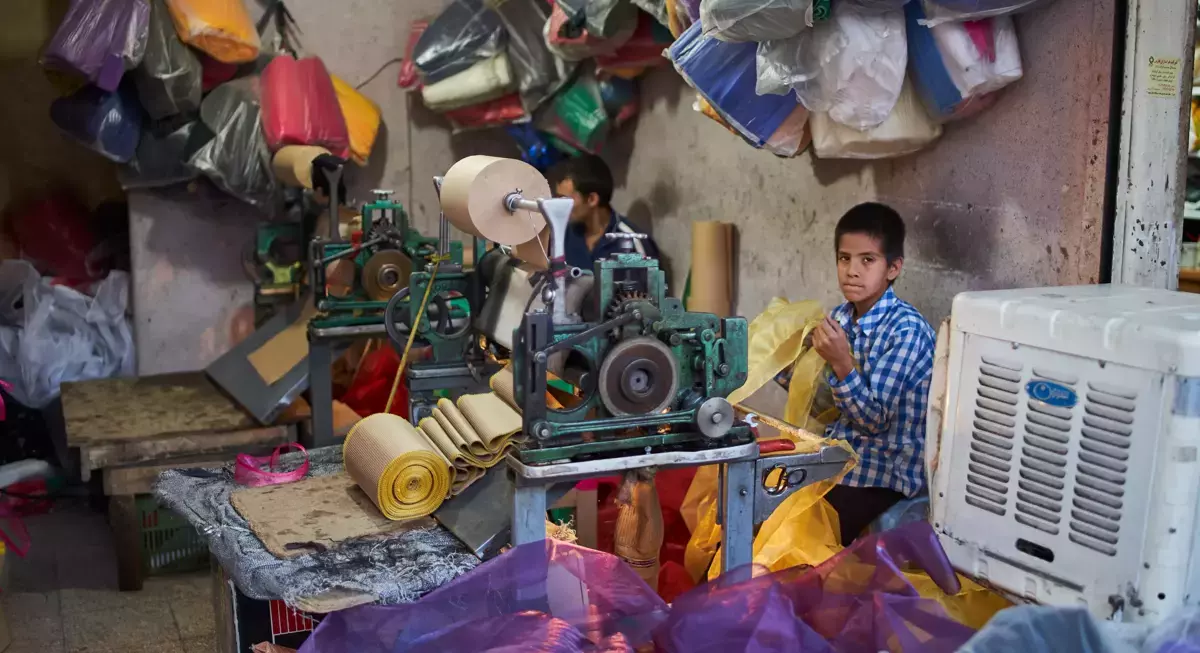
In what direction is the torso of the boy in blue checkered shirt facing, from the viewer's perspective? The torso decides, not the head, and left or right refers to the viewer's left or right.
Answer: facing the viewer and to the left of the viewer

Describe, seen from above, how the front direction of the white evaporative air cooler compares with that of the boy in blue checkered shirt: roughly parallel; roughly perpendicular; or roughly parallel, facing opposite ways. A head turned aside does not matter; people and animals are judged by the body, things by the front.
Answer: roughly parallel

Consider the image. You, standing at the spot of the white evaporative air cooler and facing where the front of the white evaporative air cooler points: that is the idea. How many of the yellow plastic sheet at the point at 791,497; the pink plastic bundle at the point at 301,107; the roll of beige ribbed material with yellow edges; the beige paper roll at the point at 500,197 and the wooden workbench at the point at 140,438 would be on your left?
0

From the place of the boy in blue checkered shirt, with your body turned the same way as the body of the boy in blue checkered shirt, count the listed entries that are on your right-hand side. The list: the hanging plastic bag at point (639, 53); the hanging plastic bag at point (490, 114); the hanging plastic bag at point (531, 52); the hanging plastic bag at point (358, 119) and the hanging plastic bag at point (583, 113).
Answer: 5

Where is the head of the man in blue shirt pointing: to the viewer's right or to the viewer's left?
to the viewer's left

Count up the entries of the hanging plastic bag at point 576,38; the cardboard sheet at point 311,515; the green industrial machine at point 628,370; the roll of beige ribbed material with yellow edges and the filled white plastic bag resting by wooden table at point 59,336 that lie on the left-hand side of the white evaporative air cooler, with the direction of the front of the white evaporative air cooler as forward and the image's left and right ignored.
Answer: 0

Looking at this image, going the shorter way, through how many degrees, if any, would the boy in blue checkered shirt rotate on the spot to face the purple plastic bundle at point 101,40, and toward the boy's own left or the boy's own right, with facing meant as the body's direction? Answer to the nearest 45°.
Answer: approximately 45° to the boy's own right

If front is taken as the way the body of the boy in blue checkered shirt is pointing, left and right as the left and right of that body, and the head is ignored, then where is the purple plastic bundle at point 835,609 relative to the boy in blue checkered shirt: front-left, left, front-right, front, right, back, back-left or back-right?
front-left

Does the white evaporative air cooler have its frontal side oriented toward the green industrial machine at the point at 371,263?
no

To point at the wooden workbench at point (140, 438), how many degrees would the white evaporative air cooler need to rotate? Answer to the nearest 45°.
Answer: approximately 45° to its right

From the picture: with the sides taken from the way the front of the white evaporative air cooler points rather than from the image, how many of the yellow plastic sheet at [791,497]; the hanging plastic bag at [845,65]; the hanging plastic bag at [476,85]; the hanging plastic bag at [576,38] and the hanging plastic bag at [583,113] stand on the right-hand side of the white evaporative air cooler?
5

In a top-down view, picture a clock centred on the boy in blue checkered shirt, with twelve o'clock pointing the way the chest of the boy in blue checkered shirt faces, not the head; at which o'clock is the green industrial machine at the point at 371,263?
The green industrial machine is roughly at 2 o'clock from the boy in blue checkered shirt.

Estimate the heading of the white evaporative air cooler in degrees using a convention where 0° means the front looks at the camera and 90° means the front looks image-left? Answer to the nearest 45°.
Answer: approximately 45°

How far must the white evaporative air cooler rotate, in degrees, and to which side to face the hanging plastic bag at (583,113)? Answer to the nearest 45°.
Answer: approximately 90° to its right

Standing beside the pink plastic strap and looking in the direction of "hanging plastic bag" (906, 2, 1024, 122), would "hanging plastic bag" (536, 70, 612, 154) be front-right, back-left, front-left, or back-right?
front-left

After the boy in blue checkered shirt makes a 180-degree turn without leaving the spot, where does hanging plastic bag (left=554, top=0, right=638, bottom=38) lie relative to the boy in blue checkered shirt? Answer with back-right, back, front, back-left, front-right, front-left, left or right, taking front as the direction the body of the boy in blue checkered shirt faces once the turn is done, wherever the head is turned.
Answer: left

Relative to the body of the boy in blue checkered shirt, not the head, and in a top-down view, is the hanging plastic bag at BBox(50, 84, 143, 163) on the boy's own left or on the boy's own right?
on the boy's own right

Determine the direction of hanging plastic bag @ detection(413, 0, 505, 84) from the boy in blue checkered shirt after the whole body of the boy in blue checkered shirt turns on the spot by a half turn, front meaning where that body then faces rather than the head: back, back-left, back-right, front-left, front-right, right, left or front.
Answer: left

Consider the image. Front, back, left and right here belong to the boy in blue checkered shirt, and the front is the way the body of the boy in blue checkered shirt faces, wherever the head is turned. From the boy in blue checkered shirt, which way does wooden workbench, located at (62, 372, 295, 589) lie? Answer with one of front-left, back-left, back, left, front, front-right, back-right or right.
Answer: front-right

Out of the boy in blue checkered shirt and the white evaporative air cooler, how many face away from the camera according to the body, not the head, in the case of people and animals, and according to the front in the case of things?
0
